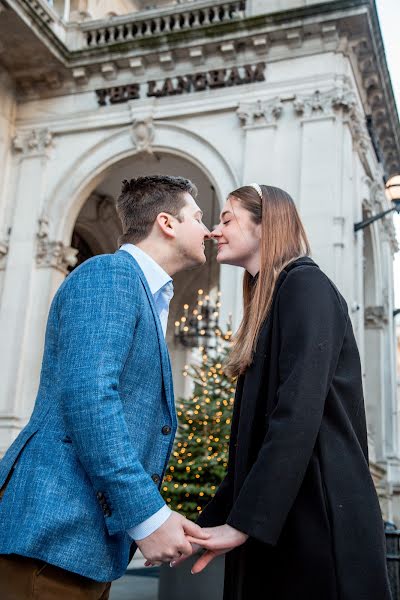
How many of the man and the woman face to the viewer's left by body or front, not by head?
1

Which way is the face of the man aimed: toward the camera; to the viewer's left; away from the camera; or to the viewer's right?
to the viewer's right

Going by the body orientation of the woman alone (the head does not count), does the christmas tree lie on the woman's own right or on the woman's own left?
on the woman's own right

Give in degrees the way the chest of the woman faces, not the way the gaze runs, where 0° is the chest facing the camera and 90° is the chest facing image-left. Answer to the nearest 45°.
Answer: approximately 90°

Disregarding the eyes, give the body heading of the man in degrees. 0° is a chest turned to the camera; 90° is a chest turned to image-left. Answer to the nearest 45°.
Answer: approximately 270°

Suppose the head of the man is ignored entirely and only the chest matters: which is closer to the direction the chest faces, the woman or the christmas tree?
the woman

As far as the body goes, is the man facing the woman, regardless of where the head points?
yes

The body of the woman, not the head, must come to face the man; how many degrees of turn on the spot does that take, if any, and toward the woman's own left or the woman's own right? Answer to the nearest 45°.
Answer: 0° — they already face them

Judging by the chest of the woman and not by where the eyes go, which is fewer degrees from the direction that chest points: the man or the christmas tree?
the man

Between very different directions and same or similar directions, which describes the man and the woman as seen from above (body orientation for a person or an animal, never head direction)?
very different directions
